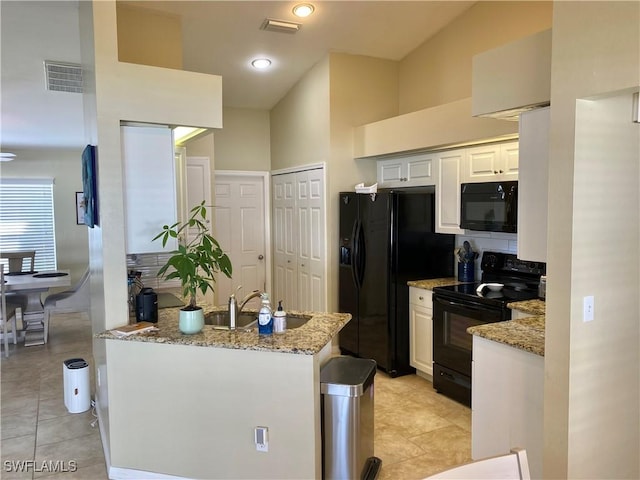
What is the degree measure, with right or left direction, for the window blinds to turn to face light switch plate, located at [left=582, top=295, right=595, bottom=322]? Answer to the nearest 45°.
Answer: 0° — it already faces it

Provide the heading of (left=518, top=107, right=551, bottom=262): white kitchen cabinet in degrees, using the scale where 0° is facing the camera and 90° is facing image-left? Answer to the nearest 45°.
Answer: approximately 90°

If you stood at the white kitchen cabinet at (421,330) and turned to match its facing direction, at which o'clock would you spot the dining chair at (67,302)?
The dining chair is roughly at 2 o'clock from the white kitchen cabinet.

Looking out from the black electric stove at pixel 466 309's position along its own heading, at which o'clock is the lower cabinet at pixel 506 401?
The lower cabinet is roughly at 10 o'clock from the black electric stove.

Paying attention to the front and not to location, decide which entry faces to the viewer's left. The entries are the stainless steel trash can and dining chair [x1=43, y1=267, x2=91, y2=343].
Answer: the dining chair

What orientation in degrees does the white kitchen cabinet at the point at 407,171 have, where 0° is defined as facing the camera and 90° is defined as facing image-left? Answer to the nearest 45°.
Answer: approximately 45°

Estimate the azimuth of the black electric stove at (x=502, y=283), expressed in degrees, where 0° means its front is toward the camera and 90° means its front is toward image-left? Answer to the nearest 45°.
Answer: approximately 45°

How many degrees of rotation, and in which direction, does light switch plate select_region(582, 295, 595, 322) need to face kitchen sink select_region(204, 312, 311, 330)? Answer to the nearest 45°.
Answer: approximately 45° to its right
